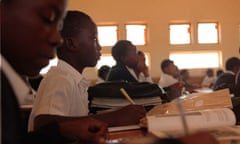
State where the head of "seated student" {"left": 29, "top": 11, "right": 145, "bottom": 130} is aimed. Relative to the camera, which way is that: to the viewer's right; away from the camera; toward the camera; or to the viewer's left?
to the viewer's right

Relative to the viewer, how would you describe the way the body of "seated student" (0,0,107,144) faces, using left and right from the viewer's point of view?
facing to the right of the viewer

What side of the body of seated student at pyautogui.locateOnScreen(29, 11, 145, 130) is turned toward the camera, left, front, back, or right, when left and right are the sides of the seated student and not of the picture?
right

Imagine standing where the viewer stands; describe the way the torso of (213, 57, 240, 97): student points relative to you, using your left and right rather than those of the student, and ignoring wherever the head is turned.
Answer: facing to the right of the viewer

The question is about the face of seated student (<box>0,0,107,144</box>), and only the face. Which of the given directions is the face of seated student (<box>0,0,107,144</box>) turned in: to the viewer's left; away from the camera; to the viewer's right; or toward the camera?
to the viewer's right

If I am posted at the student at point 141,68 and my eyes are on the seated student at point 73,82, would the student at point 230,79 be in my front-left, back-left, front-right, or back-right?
back-left
